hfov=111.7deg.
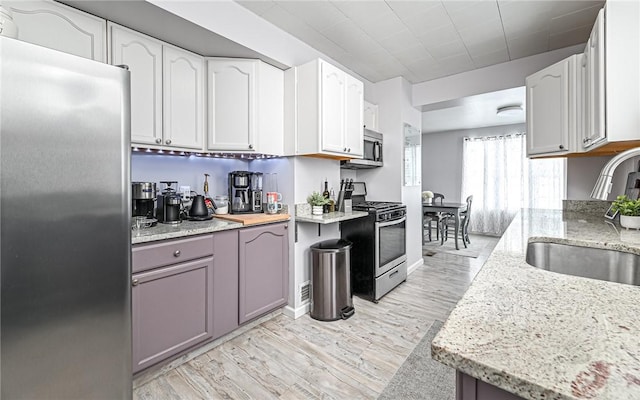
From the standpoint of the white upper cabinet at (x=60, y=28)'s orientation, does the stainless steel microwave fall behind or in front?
in front

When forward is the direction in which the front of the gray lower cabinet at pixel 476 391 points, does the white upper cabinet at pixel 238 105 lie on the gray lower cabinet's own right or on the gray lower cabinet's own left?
on the gray lower cabinet's own right

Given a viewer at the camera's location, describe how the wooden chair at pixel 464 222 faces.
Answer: facing to the left of the viewer

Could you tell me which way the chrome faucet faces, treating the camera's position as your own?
facing to the left of the viewer

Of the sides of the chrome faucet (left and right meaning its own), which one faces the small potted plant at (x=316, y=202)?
front

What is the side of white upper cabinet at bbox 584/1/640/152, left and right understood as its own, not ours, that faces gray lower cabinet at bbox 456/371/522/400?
left

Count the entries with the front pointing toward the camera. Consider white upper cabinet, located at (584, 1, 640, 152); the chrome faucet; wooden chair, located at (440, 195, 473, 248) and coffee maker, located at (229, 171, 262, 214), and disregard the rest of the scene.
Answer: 1

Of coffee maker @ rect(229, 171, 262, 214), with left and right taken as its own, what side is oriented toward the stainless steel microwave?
left

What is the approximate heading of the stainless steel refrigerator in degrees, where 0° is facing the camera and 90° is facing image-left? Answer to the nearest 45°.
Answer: approximately 315°

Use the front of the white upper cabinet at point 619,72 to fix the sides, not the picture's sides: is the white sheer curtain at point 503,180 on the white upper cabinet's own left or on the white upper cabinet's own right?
on the white upper cabinet's own right

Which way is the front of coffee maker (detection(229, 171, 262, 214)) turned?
toward the camera

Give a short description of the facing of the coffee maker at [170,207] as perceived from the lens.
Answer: facing the viewer and to the right of the viewer

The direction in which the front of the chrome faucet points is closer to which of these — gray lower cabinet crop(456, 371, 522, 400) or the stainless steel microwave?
the stainless steel microwave

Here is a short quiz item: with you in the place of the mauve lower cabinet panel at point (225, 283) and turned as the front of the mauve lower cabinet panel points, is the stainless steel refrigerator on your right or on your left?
on your right

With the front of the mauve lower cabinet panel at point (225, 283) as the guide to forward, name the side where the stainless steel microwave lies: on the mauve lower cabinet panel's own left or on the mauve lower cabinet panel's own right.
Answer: on the mauve lower cabinet panel's own left
